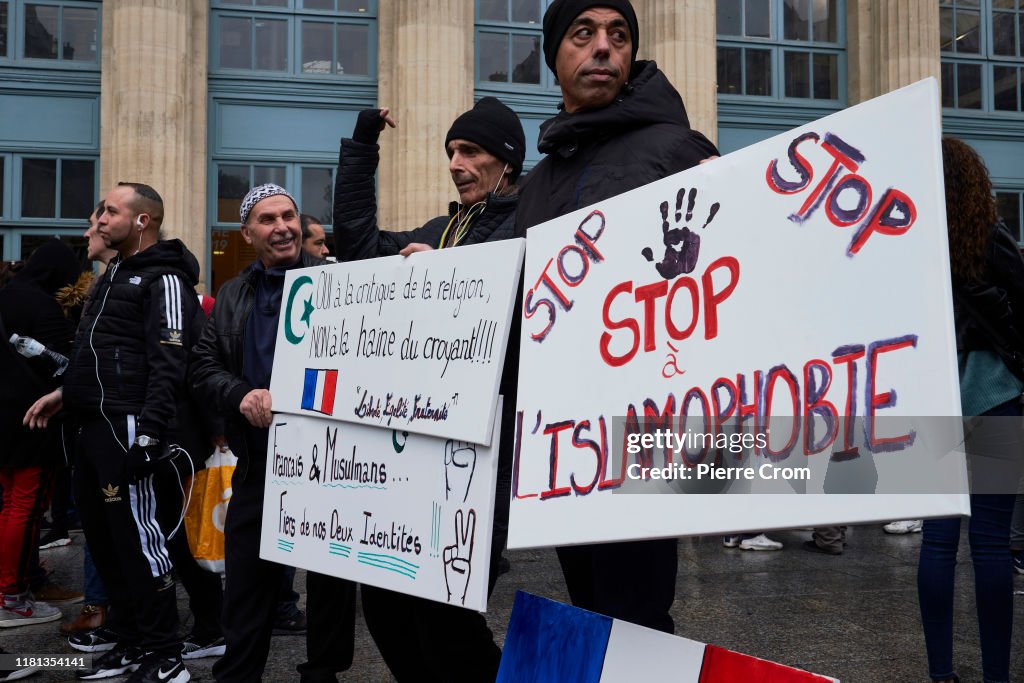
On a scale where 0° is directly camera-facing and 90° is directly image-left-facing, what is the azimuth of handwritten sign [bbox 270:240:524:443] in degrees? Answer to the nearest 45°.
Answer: approximately 45°

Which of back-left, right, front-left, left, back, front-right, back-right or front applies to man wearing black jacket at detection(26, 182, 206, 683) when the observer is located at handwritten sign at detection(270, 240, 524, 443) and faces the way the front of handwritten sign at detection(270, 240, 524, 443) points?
right

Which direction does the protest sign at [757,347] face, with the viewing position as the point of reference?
facing the viewer and to the left of the viewer

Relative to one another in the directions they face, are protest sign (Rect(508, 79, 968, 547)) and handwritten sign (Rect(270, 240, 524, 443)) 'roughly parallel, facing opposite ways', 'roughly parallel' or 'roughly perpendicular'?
roughly parallel

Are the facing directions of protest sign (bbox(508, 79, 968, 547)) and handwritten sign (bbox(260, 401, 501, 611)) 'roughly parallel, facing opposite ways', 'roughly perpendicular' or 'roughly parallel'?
roughly parallel

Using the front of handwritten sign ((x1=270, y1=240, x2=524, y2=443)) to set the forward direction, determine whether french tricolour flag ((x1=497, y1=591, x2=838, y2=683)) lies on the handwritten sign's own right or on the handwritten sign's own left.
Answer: on the handwritten sign's own left

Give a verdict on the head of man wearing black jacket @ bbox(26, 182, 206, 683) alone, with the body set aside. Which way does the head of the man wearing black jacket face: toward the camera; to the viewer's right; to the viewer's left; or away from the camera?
to the viewer's left

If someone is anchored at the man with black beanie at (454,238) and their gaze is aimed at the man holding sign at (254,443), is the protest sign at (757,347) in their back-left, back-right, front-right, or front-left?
back-left

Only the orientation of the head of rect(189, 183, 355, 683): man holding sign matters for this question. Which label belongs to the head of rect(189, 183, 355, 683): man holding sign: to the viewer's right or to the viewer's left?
to the viewer's right

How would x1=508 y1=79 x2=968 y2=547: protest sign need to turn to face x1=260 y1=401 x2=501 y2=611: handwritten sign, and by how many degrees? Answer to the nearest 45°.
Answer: approximately 90° to its right
